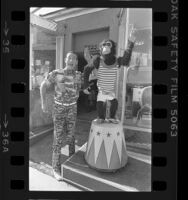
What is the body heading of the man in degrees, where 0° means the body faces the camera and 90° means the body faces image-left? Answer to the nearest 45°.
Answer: approximately 0°

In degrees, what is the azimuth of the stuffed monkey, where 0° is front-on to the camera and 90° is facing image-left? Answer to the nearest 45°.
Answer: approximately 0°
